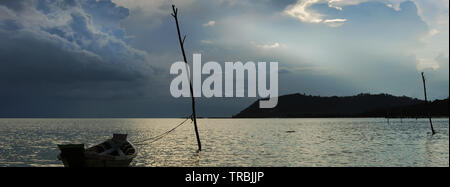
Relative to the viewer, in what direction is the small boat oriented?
to the viewer's right
